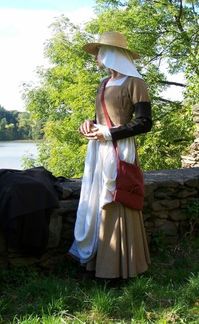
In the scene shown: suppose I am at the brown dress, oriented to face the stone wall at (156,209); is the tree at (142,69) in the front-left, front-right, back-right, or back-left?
front-left

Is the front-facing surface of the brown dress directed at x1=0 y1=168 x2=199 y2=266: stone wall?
no

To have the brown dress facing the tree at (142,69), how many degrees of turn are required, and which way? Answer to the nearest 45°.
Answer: approximately 135° to its right

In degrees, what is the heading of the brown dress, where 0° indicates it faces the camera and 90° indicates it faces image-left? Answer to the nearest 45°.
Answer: approximately 45°

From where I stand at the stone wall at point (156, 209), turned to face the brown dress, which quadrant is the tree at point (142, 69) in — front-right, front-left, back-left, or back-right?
back-right
